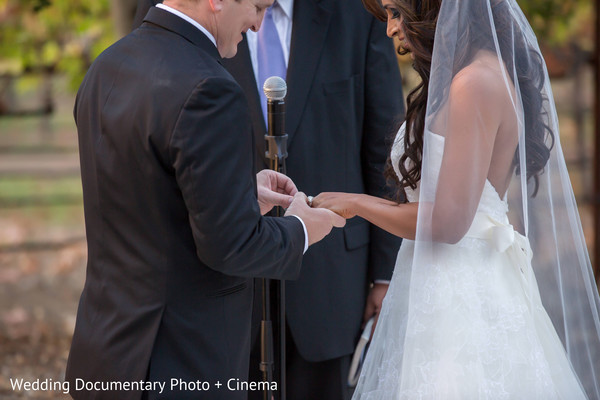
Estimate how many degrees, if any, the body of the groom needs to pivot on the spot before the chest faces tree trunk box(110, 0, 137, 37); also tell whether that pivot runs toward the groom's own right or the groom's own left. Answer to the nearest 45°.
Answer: approximately 45° to the groom's own left

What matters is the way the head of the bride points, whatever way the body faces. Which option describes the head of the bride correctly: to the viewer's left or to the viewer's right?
to the viewer's left

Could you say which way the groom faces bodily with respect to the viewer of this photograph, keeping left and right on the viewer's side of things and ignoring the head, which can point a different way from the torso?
facing away from the viewer and to the right of the viewer

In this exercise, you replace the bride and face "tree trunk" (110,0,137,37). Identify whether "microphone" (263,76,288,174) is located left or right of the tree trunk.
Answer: left

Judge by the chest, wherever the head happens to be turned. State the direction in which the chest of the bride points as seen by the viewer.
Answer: to the viewer's left

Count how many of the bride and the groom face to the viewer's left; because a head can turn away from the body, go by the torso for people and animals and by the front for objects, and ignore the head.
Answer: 1

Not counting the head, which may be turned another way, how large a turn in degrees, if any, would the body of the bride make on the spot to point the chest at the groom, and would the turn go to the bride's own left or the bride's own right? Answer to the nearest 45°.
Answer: approximately 45° to the bride's own left

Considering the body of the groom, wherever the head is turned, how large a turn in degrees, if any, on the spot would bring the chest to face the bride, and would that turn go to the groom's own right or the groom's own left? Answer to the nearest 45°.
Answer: approximately 45° to the groom's own right
